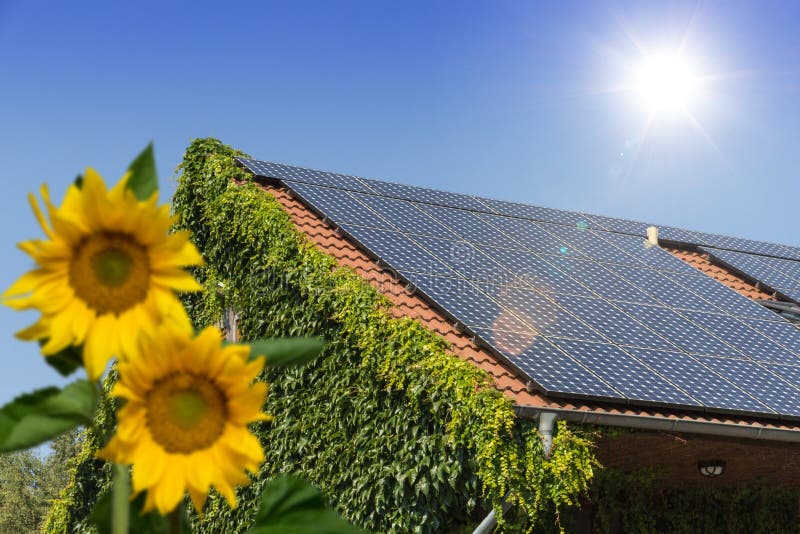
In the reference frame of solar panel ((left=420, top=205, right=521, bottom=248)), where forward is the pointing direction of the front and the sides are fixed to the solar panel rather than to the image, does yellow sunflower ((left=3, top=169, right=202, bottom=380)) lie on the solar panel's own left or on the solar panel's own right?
on the solar panel's own right

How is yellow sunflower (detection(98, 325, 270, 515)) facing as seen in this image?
toward the camera

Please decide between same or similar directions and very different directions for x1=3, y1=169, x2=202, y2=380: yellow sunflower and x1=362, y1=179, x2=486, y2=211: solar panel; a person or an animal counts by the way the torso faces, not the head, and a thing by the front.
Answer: same or similar directions

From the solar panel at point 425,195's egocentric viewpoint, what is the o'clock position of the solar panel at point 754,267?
the solar panel at point 754,267 is roughly at 10 o'clock from the solar panel at point 425,195.

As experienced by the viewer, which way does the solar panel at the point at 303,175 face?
facing the viewer and to the right of the viewer

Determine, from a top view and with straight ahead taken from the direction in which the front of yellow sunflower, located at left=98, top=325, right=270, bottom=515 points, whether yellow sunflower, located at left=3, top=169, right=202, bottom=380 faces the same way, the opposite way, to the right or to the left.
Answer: the same way

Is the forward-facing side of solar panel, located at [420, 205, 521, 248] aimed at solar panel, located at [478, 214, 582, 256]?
no

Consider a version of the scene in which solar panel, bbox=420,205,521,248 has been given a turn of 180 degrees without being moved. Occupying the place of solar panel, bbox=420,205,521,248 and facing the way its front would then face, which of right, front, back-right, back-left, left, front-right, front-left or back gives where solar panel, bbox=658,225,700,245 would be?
right

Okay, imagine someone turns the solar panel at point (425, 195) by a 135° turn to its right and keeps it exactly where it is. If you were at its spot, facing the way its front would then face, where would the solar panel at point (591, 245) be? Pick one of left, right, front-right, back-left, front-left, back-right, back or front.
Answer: back

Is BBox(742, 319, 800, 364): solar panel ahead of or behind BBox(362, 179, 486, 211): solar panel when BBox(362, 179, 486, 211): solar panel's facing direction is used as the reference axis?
ahead

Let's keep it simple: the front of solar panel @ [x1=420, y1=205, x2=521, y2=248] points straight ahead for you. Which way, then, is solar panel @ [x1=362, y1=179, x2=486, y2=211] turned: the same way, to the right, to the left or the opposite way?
the same way

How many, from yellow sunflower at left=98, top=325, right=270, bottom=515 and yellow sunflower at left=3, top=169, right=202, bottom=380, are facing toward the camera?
2

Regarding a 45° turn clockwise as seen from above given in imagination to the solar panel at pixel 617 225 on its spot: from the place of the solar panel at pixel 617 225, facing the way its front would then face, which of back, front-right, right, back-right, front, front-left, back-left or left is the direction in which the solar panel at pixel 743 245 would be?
back-left

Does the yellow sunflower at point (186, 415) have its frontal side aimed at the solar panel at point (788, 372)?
no

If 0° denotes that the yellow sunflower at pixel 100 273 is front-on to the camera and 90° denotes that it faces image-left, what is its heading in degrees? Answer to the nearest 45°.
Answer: approximately 0°

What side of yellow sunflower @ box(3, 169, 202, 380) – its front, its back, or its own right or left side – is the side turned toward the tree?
back

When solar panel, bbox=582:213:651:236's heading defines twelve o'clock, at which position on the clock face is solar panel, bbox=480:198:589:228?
solar panel, bbox=480:198:589:228 is roughly at 3 o'clock from solar panel, bbox=582:213:651:236.

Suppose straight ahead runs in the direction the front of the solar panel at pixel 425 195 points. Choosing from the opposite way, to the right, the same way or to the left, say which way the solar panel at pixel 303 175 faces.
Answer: the same way

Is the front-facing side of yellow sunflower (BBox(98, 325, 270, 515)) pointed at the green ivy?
no
